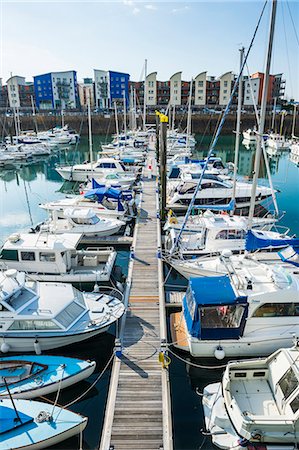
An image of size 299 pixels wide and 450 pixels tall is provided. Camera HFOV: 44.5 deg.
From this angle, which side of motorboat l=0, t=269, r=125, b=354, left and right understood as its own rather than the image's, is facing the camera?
right

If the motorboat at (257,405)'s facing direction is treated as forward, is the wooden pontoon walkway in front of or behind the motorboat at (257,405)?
behind

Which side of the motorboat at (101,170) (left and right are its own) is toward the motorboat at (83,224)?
left

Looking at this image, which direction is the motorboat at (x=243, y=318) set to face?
to the viewer's right

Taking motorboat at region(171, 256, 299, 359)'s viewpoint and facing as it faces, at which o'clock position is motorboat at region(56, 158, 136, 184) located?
motorboat at region(56, 158, 136, 184) is roughly at 8 o'clock from motorboat at region(171, 256, 299, 359).

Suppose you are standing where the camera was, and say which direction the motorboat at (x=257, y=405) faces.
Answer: facing to the right of the viewer

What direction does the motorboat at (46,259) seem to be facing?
to the viewer's left

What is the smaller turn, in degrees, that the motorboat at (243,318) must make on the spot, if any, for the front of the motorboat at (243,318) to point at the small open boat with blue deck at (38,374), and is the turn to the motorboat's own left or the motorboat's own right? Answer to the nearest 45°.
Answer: approximately 135° to the motorboat's own right

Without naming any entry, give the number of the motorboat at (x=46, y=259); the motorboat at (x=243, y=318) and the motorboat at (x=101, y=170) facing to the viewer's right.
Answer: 1

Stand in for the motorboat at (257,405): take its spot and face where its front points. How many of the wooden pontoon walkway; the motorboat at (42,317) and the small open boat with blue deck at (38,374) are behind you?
3

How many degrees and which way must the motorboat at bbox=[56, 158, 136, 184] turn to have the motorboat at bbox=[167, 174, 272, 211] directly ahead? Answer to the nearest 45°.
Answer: approximately 135° to its left

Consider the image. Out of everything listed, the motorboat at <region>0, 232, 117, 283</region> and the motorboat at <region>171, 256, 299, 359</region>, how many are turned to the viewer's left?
1

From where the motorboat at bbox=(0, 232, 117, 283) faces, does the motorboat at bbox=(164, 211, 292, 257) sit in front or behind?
behind
